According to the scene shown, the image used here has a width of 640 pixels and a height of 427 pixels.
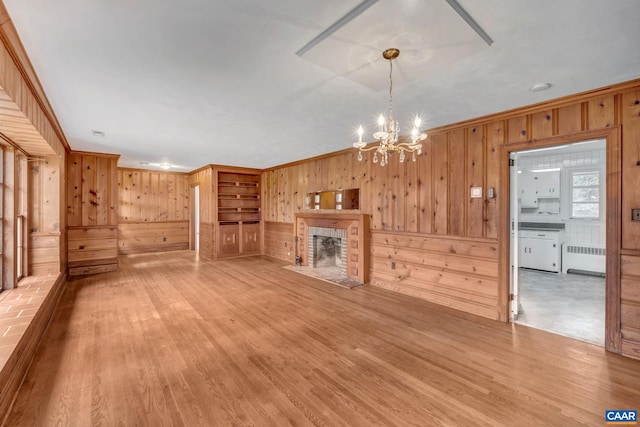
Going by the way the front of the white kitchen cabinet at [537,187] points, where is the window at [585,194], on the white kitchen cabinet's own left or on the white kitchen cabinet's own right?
on the white kitchen cabinet's own left

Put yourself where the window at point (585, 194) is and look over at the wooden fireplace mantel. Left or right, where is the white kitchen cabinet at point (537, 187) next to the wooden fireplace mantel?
right

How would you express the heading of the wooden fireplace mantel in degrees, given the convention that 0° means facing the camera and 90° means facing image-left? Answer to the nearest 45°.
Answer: approximately 45°

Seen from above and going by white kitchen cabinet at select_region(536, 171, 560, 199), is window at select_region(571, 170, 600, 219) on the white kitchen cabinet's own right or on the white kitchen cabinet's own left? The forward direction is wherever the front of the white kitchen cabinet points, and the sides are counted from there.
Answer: on the white kitchen cabinet's own left
